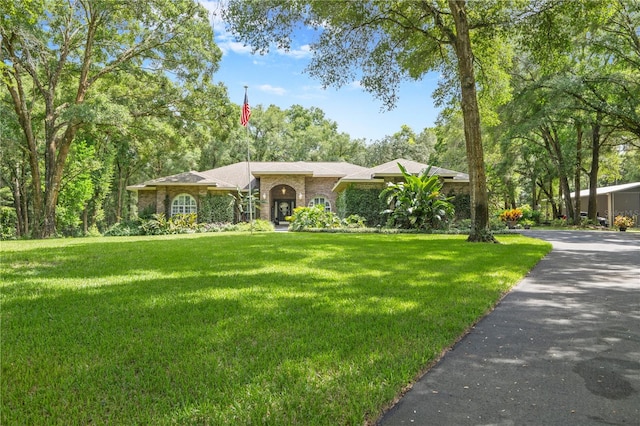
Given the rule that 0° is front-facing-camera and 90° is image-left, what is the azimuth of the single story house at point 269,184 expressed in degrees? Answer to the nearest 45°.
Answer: approximately 0°

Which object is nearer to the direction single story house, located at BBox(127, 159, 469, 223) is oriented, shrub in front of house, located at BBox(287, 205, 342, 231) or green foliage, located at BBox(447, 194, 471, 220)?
the shrub in front of house

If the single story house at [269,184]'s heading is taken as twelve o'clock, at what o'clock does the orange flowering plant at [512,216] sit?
The orange flowering plant is roughly at 9 o'clock from the single story house.

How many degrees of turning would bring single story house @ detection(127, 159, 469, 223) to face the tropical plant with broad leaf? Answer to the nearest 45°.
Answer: approximately 45° to its left

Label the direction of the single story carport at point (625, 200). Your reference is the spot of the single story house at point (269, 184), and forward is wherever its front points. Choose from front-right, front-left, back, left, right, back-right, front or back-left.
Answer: left

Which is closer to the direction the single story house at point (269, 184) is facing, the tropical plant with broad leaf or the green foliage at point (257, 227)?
the green foliage

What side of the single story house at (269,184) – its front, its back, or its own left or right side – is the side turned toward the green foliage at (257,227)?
front

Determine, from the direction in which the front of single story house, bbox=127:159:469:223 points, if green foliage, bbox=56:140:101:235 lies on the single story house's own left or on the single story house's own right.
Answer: on the single story house's own right

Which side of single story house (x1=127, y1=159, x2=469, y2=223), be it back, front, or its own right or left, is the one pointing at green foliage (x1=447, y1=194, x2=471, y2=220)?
left

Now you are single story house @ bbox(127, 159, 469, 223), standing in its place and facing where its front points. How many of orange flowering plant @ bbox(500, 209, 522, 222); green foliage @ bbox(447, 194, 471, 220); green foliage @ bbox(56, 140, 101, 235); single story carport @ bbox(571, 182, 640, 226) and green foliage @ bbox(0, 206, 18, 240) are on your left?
3
